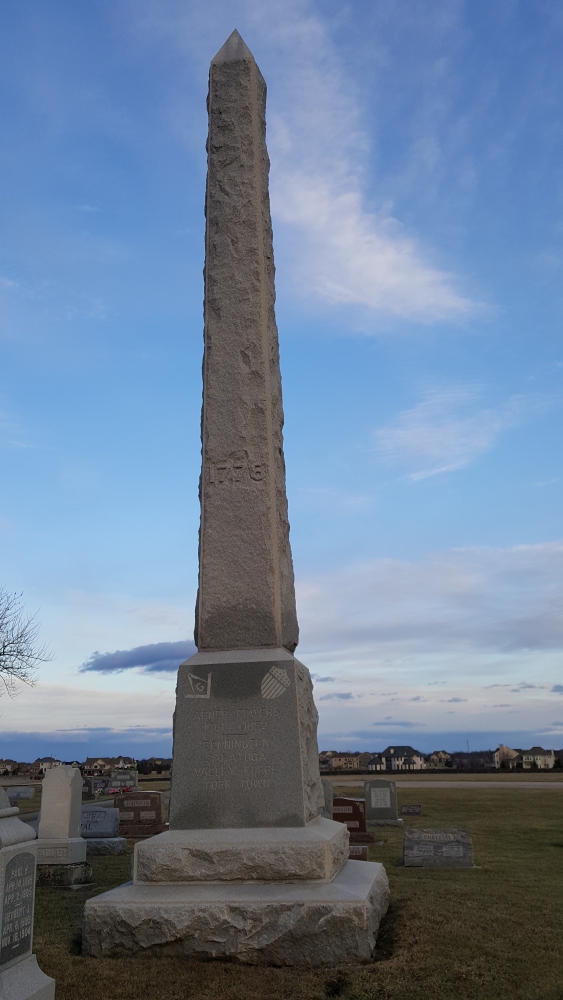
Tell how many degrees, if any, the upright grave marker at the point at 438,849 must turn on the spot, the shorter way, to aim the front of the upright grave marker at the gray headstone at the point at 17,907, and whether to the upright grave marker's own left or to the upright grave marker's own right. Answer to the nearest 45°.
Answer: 0° — it already faces it

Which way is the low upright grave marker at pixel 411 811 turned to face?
toward the camera

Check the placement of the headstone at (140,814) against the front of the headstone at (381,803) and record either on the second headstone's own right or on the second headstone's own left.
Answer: on the second headstone's own right

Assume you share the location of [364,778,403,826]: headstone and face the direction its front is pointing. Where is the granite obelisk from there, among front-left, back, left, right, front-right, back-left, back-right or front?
front

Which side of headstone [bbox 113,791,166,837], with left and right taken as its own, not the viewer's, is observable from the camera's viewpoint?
front

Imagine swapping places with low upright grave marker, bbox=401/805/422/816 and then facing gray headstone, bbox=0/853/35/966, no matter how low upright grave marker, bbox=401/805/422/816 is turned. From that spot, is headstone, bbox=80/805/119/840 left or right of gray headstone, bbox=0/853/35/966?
right

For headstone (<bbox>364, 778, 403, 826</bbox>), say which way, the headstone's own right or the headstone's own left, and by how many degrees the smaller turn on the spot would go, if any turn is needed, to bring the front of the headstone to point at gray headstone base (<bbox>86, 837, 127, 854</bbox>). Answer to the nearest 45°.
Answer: approximately 45° to the headstone's own right

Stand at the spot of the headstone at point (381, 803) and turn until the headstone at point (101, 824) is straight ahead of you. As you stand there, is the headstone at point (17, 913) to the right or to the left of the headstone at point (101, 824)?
left

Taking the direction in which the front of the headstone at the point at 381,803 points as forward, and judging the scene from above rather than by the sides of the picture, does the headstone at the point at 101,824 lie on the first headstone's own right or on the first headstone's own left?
on the first headstone's own right

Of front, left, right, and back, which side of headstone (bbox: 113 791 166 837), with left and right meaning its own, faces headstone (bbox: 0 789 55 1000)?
front

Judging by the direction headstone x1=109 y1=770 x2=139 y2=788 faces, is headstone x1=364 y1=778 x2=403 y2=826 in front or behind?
in front

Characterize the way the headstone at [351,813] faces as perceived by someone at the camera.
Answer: facing the viewer
